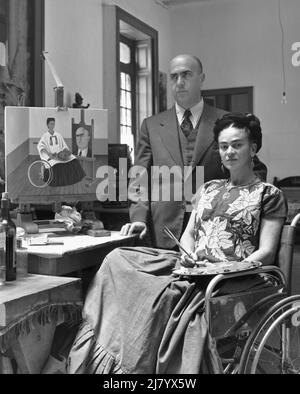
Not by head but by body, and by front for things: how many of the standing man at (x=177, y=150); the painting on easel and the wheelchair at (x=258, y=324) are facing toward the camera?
2

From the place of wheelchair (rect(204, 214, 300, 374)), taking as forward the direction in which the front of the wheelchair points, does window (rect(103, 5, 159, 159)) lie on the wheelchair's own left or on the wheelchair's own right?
on the wheelchair's own right

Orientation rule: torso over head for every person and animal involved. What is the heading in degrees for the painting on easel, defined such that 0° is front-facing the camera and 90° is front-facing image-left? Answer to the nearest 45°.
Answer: approximately 0°

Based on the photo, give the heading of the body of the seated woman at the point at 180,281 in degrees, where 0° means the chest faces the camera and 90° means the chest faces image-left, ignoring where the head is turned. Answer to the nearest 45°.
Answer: approximately 45°

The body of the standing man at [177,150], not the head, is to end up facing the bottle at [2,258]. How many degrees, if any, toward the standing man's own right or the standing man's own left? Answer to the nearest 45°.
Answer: approximately 45° to the standing man's own right

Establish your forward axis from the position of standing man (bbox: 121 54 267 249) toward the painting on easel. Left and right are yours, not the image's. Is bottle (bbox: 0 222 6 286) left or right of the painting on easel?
left

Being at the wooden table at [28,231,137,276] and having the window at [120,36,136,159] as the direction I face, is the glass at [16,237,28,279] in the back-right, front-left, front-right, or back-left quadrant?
back-left

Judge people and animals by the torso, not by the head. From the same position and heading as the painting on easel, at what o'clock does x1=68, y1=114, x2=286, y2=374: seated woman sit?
The seated woman is roughly at 11 o'clock from the painting on easel.

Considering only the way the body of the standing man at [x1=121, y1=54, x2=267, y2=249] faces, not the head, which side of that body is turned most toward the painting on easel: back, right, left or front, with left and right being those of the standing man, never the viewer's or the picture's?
right
